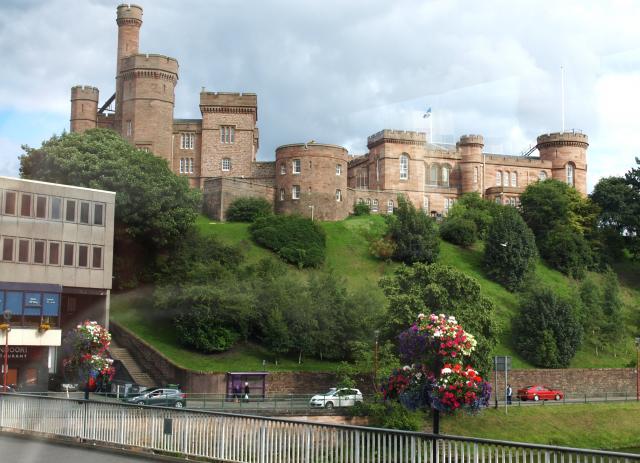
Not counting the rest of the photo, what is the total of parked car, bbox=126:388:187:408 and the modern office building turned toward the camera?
1

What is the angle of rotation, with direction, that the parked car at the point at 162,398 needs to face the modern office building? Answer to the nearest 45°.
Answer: approximately 45° to its right

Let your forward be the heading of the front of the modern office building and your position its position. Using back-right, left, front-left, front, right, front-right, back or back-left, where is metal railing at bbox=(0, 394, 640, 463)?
front

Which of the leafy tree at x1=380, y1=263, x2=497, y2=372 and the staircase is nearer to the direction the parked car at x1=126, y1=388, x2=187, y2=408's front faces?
the staircase

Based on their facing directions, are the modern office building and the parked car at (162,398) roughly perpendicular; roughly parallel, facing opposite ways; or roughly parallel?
roughly perpendicular

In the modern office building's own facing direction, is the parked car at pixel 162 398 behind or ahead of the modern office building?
ahead

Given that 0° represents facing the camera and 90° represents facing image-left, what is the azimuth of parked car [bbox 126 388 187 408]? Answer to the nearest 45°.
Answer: approximately 90°

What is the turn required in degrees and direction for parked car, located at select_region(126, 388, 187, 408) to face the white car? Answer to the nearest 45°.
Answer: approximately 180°

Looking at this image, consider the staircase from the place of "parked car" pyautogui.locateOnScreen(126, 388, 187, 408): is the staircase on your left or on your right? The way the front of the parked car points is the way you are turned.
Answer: on your right

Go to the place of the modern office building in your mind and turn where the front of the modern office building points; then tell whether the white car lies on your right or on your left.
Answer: on your left

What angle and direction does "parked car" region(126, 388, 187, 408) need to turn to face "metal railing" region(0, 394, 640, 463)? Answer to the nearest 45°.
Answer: approximately 90° to its left

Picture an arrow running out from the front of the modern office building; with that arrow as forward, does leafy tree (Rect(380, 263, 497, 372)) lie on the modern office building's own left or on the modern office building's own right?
on the modern office building's own left

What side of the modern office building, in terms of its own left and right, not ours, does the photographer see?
front

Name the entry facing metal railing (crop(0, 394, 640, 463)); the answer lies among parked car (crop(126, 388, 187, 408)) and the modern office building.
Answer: the modern office building
